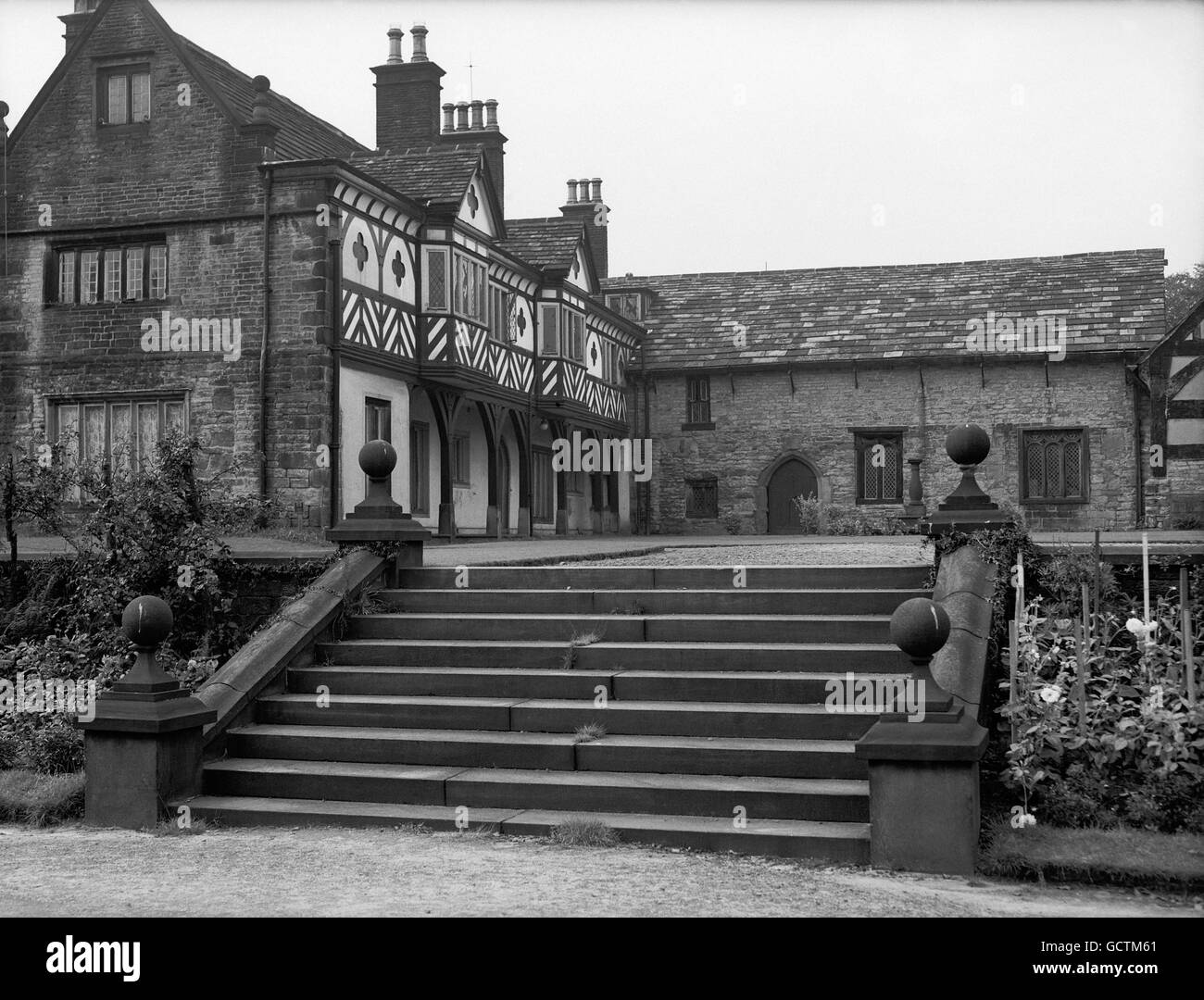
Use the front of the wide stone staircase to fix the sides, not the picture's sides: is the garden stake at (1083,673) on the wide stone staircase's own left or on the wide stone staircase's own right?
on the wide stone staircase's own left

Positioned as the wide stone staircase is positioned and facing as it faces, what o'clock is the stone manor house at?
The stone manor house is roughly at 6 o'clock from the wide stone staircase.

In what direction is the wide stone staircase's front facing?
toward the camera

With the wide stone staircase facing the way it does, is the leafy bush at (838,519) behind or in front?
behind

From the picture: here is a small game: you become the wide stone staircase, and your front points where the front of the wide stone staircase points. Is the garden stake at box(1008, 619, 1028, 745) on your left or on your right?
on your left

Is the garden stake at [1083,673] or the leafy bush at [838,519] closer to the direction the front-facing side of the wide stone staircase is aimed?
the garden stake

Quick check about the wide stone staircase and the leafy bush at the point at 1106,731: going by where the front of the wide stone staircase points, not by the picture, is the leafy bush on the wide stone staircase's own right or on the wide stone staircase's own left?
on the wide stone staircase's own left
